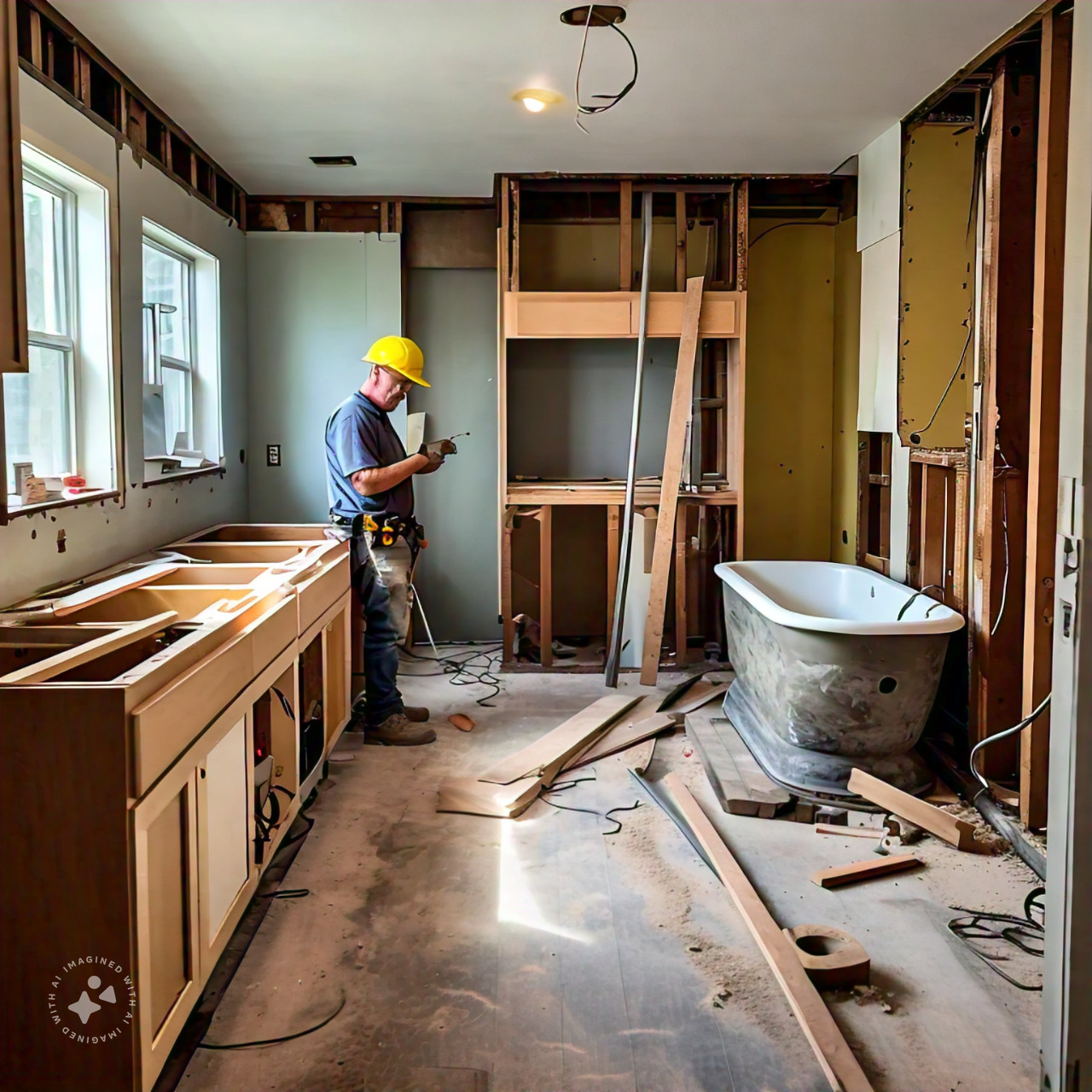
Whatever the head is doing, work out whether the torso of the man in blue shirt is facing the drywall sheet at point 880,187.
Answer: yes

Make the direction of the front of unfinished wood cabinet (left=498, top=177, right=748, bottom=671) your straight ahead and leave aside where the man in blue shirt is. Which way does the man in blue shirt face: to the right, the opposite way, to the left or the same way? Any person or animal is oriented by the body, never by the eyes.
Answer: to the left

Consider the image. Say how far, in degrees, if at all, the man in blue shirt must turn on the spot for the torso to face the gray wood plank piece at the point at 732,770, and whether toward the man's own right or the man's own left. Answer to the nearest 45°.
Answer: approximately 45° to the man's own right

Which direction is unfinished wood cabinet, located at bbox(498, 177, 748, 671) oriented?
toward the camera

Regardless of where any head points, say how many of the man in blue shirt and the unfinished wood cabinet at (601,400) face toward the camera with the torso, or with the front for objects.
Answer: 1

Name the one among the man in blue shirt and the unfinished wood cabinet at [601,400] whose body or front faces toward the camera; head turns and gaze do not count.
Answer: the unfinished wood cabinet

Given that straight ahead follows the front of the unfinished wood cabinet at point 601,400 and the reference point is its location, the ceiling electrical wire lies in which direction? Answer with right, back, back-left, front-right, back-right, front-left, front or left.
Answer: front

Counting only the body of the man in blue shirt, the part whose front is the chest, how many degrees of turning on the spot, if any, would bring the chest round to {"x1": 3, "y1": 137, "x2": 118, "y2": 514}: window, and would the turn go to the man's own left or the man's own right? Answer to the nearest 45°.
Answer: approximately 135° to the man's own right

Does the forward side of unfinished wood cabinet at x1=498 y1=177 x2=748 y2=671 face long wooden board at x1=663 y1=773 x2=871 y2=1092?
yes

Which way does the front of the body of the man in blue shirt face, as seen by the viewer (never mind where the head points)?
to the viewer's right

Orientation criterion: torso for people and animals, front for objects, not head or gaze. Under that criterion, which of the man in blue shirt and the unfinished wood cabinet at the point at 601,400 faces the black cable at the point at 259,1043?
the unfinished wood cabinet

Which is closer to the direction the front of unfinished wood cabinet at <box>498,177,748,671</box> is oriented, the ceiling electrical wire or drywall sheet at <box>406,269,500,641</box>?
the ceiling electrical wire

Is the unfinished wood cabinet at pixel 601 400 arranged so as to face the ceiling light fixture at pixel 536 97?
yes

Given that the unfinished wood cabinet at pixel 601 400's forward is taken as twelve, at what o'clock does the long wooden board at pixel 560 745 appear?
The long wooden board is roughly at 12 o'clock from the unfinished wood cabinet.
